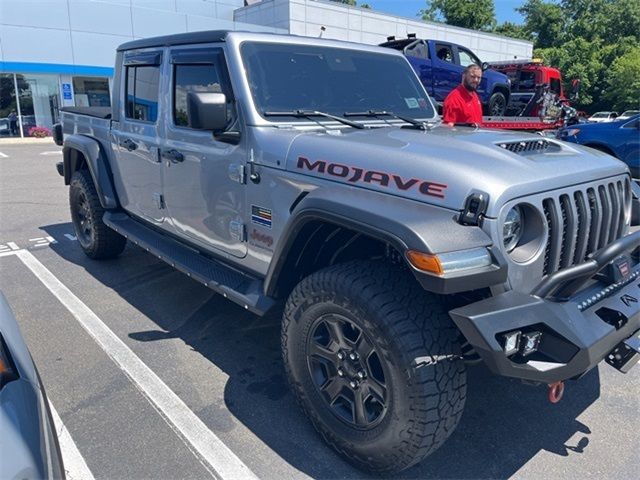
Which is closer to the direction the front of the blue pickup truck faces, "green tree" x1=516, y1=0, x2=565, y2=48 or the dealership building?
the green tree

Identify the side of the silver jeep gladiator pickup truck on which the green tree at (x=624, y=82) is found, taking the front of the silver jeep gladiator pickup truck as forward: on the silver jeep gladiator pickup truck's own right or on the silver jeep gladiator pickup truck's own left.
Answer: on the silver jeep gladiator pickup truck's own left

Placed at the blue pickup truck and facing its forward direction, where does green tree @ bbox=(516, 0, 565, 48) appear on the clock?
The green tree is roughly at 11 o'clock from the blue pickup truck.

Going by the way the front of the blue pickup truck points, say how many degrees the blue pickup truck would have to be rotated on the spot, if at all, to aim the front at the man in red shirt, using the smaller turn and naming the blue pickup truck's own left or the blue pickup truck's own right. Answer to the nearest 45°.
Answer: approximately 135° to the blue pickup truck's own right

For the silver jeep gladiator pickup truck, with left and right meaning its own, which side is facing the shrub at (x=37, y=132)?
back

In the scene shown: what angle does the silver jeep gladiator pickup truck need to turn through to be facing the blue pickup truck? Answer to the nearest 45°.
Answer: approximately 135° to its left

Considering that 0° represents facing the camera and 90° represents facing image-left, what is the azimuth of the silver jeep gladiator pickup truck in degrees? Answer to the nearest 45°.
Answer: approximately 315°

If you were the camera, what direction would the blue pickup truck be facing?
facing away from the viewer and to the right of the viewer
